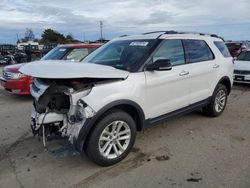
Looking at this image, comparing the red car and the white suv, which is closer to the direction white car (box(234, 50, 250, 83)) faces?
the white suv

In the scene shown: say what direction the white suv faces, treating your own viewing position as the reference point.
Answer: facing the viewer and to the left of the viewer

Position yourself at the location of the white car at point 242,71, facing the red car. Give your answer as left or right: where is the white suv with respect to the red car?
left

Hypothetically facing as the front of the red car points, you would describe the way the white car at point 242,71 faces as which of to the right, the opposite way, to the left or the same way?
the same way

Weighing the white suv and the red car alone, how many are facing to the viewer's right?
0

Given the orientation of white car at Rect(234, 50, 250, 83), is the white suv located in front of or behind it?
in front

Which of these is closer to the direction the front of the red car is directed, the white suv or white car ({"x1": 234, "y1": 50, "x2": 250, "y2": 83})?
the white suv

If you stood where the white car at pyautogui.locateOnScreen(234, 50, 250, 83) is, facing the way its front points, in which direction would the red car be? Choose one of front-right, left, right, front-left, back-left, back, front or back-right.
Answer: front-right

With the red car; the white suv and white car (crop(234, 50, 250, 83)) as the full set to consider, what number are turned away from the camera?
0

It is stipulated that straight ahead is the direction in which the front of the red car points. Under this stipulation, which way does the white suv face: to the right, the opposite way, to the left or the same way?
the same way

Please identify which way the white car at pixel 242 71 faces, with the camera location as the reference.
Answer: facing the viewer

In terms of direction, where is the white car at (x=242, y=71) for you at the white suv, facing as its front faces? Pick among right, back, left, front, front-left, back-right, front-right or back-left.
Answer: back

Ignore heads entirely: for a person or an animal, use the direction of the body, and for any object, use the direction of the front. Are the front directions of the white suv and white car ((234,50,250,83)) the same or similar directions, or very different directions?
same or similar directions

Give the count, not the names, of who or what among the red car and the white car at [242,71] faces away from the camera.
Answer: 0

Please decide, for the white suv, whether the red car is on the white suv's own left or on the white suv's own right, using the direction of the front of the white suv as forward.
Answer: on the white suv's own right

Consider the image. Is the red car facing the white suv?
no

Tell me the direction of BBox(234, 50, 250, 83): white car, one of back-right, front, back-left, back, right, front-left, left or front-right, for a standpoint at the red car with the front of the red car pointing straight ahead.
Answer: back-left
